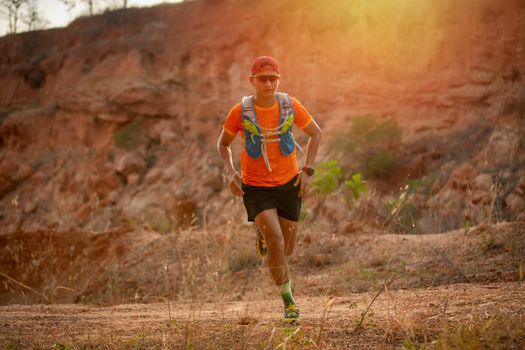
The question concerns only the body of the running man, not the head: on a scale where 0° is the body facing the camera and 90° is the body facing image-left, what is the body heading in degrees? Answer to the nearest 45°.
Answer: approximately 0°

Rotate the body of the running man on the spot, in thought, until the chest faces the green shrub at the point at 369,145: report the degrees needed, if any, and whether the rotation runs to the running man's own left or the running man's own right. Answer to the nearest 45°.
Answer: approximately 180°

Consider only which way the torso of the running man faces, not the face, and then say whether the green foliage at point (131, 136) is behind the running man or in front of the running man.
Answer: behind
